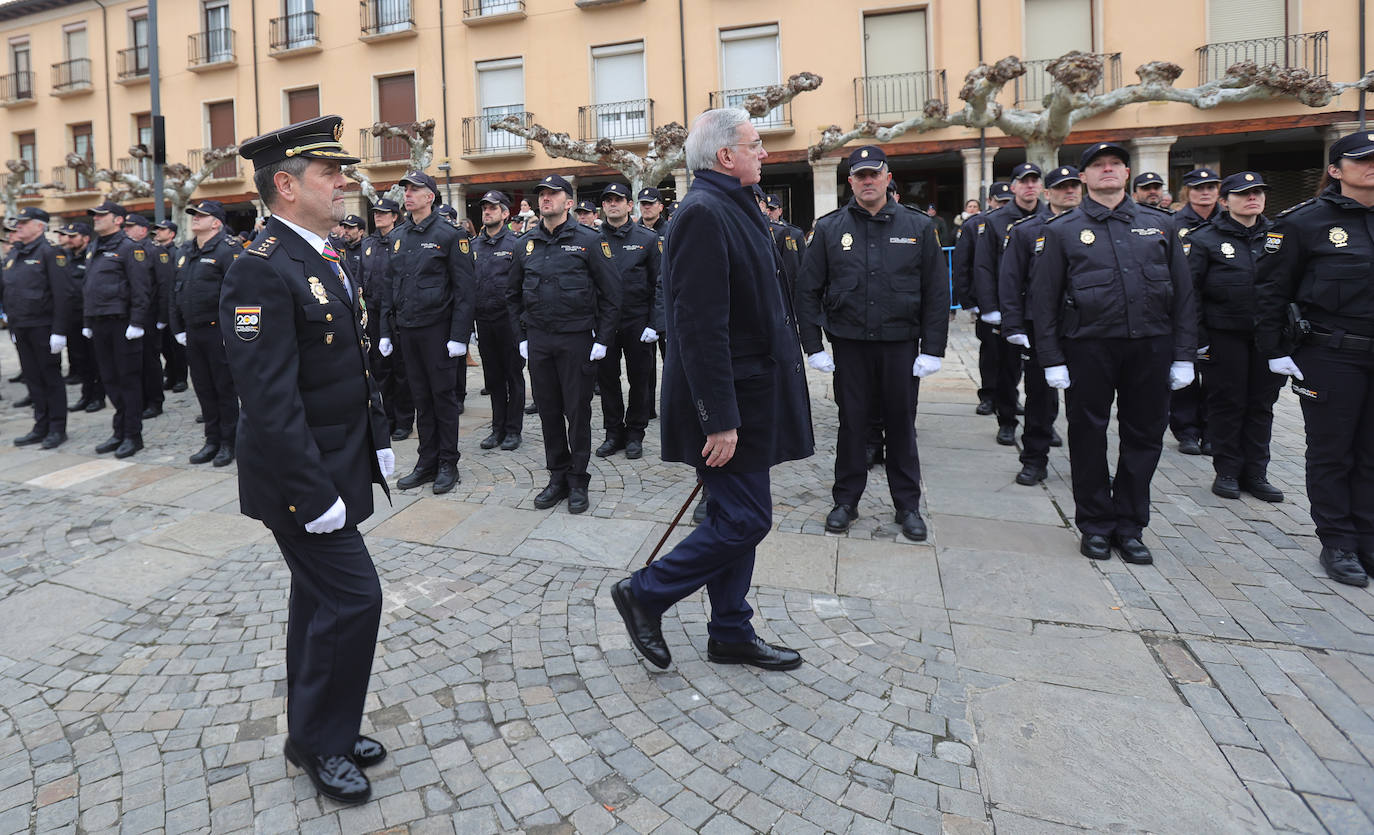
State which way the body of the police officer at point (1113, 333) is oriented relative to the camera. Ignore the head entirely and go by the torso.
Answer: toward the camera

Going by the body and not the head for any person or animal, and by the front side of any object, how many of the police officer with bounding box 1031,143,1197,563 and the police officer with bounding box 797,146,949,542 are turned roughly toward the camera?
2

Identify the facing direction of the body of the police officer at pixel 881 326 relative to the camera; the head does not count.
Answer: toward the camera

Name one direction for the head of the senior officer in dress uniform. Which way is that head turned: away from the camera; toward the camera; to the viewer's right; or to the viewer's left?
to the viewer's right
